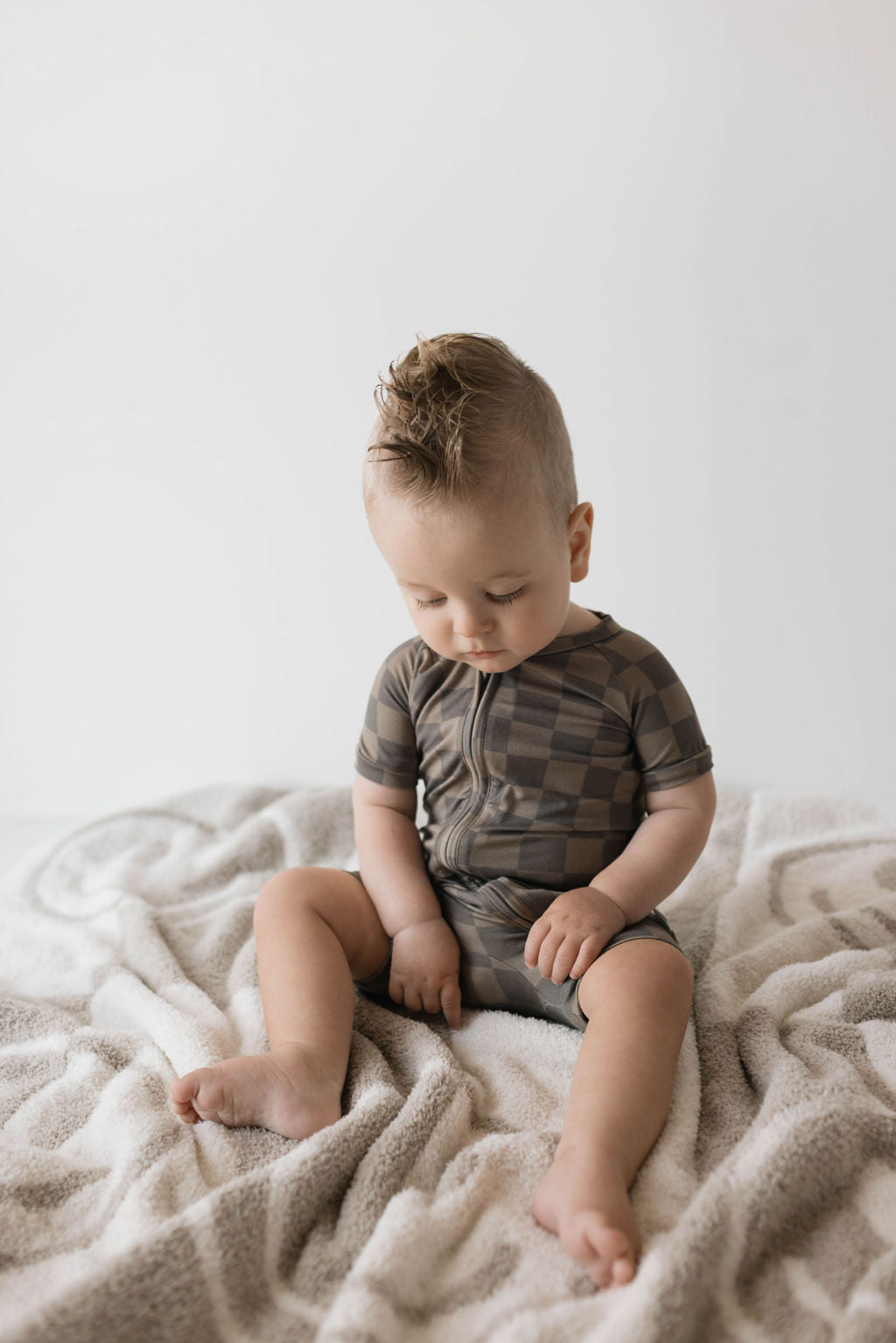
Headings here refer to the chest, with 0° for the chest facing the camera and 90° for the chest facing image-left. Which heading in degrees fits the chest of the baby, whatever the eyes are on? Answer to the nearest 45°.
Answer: approximately 45°
